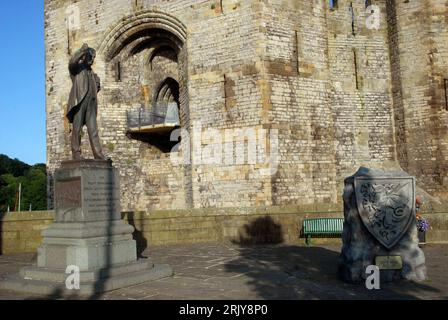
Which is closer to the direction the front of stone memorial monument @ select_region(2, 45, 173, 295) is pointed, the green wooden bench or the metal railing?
the green wooden bench

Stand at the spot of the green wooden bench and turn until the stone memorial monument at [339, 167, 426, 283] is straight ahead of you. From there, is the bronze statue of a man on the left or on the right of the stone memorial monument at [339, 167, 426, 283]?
right

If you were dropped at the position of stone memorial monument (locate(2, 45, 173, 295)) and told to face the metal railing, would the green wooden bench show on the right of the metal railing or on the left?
right

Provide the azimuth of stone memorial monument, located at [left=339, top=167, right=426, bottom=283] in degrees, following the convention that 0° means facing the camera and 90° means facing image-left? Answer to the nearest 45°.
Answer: approximately 0°

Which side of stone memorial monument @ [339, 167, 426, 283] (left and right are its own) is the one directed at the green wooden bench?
back

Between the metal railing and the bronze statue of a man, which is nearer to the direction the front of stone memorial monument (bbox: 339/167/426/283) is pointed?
the bronze statue of a man

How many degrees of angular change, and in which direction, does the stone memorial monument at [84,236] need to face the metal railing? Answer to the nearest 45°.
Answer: approximately 135° to its left

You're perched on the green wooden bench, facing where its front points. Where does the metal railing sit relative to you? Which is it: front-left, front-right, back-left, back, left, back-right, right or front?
back-right

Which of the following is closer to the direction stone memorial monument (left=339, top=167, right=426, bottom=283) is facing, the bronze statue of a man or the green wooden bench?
the bronze statue of a man

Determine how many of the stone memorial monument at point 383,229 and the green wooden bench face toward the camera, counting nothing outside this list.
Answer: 2
